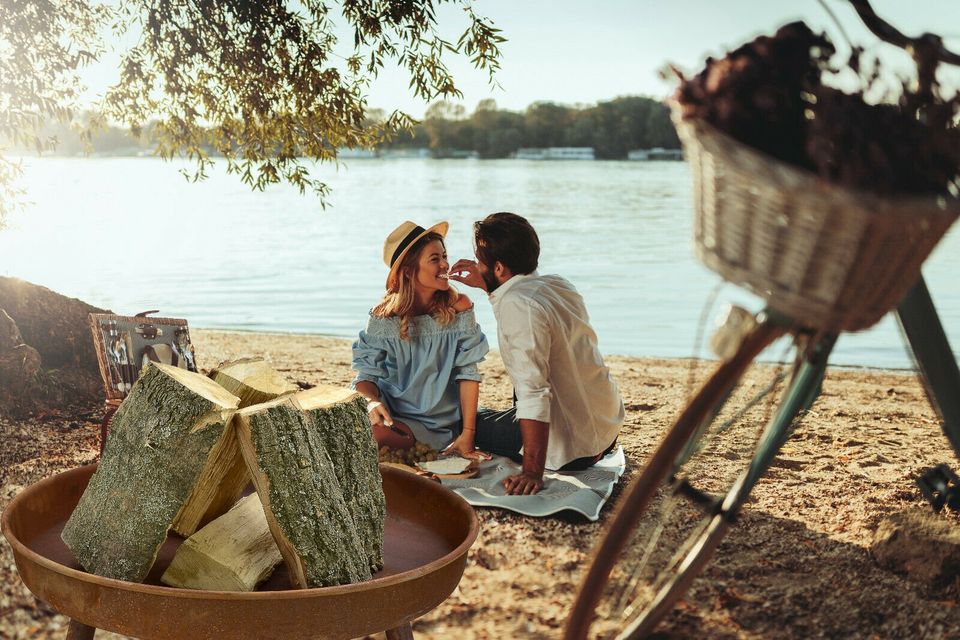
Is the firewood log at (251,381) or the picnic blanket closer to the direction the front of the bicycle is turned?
the firewood log

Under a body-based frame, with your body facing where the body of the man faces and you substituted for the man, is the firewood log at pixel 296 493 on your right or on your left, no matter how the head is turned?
on your left

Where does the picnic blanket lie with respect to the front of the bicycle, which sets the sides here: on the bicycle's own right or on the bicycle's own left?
on the bicycle's own right

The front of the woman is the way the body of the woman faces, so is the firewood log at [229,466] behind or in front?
in front

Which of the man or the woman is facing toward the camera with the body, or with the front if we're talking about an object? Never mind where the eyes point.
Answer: the woman

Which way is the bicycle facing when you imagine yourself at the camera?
facing the viewer and to the left of the viewer

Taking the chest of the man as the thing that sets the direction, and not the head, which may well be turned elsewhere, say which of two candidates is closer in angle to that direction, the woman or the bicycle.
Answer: the woman

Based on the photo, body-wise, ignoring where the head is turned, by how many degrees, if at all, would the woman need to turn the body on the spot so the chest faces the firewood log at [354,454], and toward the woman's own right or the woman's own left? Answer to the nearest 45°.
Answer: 0° — they already face it

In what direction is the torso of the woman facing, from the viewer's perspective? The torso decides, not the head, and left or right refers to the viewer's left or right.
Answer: facing the viewer

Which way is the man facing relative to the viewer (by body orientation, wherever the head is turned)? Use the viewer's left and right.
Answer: facing away from the viewer and to the left of the viewer

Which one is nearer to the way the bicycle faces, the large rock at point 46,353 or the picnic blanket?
the large rock

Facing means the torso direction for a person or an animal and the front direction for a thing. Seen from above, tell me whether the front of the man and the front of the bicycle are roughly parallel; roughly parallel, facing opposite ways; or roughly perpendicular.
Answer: roughly perpendicular

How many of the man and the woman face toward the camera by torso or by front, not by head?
1
